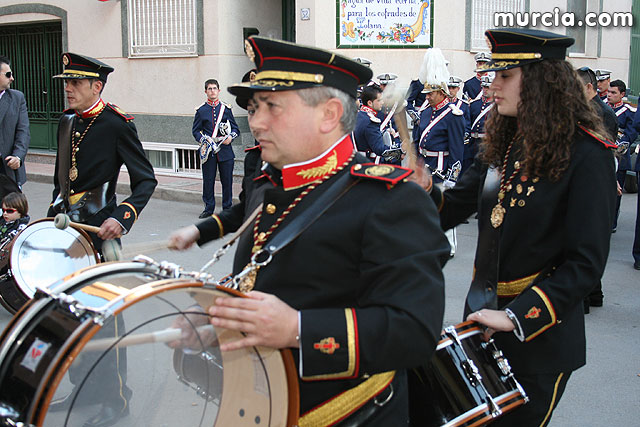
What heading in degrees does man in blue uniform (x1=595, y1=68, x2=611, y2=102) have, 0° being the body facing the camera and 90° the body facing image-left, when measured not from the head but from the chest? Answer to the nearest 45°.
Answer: approximately 45°

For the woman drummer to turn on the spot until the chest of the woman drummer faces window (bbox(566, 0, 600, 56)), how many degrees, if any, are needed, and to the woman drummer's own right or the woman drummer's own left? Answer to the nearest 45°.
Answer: approximately 135° to the woman drummer's own right

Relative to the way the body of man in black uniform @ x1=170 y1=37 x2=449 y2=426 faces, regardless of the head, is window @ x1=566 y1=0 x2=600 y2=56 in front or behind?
behind

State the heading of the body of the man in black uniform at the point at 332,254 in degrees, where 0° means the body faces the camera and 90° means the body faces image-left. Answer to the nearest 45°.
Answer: approximately 45°

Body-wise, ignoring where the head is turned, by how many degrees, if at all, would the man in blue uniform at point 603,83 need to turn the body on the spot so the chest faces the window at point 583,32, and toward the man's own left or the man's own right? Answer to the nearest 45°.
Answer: approximately 135° to the man's own right

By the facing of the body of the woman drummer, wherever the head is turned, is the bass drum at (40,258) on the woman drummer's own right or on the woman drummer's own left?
on the woman drummer's own right

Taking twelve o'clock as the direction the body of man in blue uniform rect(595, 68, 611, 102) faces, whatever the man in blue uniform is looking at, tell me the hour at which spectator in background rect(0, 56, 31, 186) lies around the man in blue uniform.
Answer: The spectator in background is roughly at 12 o'clock from the man in blue uniform.

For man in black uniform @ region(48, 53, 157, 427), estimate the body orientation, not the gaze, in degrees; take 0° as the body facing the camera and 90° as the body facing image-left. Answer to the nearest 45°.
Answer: approximately 45°

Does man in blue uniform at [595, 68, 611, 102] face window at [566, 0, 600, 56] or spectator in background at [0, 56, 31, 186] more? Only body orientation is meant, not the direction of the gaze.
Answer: the spectator in background
